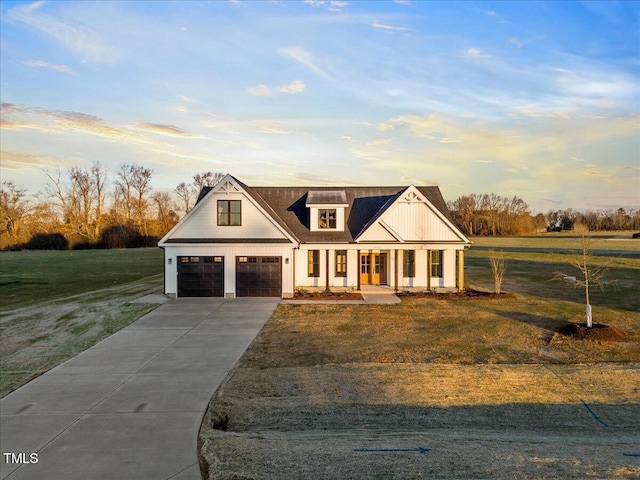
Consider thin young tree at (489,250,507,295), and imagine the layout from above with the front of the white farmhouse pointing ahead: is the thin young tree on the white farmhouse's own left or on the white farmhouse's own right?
on the white farmhouse's own left

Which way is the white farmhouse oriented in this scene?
toward the camera
